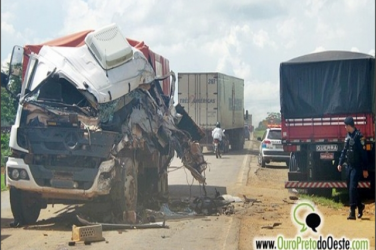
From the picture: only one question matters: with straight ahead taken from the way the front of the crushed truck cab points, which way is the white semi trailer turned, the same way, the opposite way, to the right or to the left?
the opposite way

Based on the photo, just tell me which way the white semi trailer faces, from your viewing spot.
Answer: facing away from the viewer and to the right of the viewer

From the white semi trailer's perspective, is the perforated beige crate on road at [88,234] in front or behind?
behind
